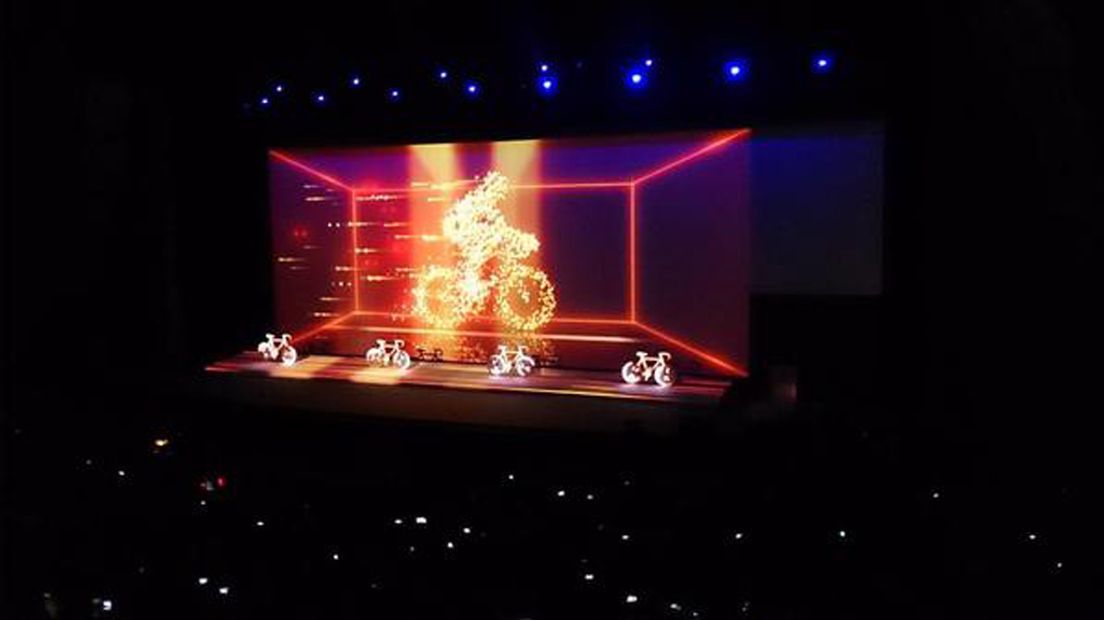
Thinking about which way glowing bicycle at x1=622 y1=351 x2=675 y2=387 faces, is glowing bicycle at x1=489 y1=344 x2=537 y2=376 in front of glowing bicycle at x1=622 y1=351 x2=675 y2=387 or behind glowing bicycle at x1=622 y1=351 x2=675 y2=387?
behind

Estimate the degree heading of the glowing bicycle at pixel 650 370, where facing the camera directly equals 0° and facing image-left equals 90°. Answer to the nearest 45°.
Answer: approximately 270°
